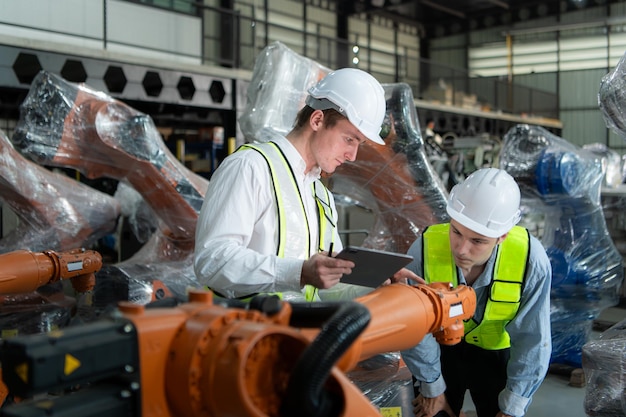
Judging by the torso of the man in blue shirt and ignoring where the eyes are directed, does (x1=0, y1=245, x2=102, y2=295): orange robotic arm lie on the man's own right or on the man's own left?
on the man's own right

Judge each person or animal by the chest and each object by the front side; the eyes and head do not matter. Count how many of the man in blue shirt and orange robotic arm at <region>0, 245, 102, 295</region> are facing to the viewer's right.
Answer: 1

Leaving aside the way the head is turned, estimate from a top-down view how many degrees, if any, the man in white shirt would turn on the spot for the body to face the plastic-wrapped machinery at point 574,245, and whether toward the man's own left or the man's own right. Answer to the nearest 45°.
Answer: approximately 90° to the man's own left

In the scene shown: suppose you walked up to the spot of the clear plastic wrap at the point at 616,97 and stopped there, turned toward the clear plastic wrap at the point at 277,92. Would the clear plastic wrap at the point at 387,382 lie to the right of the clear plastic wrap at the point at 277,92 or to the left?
left

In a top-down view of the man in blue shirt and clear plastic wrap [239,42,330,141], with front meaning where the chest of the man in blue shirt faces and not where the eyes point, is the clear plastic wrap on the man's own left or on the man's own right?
on the man's own right

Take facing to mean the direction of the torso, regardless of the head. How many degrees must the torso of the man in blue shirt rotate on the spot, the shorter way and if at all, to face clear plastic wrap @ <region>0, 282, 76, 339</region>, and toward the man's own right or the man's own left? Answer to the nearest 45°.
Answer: approximately 45° to the man's own right

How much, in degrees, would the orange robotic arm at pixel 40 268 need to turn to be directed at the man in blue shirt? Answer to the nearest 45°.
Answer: approximately 45° to its right

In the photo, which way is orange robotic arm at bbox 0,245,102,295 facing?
to the viewer's right

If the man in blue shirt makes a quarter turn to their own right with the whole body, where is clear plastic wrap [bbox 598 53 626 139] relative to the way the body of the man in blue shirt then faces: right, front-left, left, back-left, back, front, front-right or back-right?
right

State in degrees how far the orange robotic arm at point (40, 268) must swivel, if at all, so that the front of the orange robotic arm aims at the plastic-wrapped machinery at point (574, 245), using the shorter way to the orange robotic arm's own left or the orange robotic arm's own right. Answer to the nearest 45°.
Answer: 0° — it already faces it

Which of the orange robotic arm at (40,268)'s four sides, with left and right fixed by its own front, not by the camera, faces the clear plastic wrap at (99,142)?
left

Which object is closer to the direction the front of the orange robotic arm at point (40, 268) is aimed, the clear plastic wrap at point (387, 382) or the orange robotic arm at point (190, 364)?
the clear plastic wrap

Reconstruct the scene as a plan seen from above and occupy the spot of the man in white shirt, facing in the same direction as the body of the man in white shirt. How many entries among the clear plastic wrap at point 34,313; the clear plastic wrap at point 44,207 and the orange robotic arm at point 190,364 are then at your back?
2

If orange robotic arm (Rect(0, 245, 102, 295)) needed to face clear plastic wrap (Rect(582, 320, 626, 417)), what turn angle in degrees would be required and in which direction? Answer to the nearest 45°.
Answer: approximately 45° to its right

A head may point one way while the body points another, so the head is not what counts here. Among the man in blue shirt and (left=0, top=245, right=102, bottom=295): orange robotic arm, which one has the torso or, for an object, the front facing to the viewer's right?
the orange robotic arm
